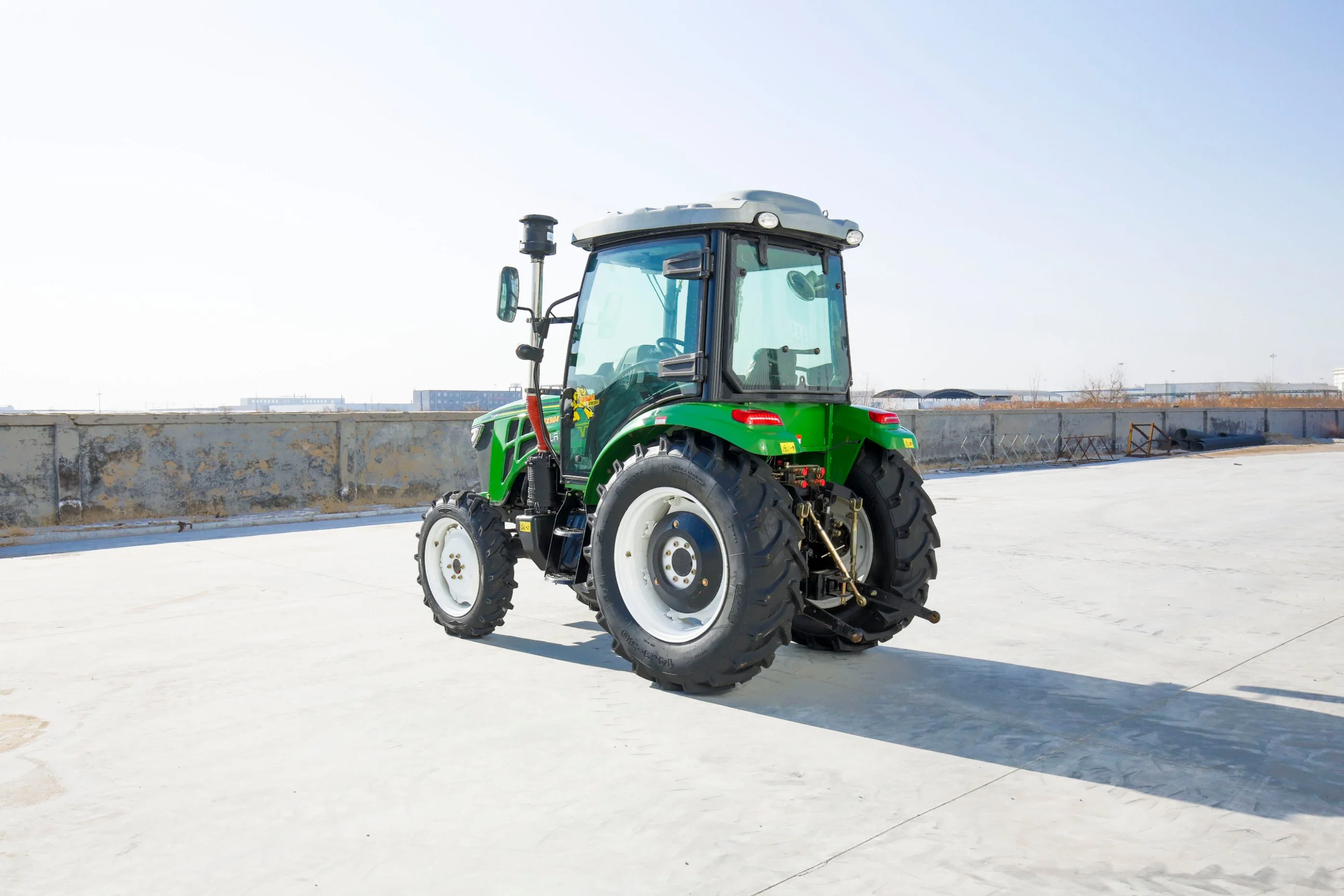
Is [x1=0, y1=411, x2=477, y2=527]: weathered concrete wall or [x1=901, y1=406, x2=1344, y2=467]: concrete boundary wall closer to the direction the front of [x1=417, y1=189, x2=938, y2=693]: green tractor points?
the weathered concrete wall

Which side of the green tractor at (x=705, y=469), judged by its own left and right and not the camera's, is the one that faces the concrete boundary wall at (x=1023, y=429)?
right

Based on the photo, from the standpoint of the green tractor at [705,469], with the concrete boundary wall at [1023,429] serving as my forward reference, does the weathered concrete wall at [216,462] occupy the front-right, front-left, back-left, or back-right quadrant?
front-left

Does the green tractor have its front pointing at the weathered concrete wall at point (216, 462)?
yes

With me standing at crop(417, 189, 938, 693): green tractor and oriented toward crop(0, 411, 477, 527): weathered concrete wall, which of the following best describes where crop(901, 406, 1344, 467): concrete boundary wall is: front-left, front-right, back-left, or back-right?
front-right

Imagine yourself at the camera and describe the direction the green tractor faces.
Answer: facing away from the viewer and to the left of the viewer
